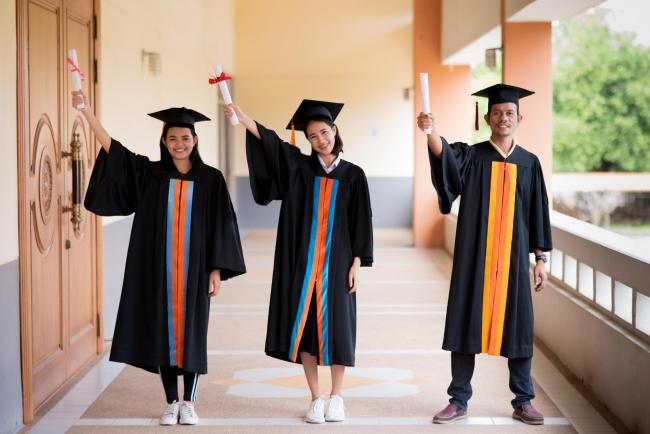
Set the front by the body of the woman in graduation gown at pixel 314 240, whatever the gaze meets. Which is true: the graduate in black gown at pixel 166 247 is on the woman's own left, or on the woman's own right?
on the woman's own right

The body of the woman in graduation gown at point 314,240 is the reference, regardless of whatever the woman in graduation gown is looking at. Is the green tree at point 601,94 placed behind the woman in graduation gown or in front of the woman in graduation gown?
behind

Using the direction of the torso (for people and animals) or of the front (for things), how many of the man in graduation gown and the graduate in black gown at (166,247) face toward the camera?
2

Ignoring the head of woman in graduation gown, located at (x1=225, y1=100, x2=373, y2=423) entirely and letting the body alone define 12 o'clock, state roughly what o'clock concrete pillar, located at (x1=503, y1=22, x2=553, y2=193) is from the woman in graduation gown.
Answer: The concrete pillar is roughly at 7 o'clock from the woman in graduation gown.

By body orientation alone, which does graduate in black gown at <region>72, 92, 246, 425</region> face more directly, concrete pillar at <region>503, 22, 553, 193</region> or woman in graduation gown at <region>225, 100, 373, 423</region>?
the woman in graduation gown

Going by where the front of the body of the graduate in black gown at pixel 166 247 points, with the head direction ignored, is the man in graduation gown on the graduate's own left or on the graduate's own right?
on the graduate's own left

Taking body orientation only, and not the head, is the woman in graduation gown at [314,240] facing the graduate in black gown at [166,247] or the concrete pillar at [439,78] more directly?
the graduate in black gown

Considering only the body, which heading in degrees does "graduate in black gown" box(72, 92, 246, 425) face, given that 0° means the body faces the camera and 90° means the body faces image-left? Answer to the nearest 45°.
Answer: approximately 0°

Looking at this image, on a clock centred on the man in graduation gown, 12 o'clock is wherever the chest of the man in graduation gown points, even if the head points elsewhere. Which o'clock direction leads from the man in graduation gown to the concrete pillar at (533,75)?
The concrete pillar is roughly at 6 o'clock from the man in graduation gown.

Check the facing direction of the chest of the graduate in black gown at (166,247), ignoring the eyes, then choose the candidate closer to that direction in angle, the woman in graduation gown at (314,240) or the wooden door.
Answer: the woman in graduation gown

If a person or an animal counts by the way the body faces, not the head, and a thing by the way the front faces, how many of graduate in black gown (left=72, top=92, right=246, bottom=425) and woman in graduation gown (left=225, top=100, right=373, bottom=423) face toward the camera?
2
